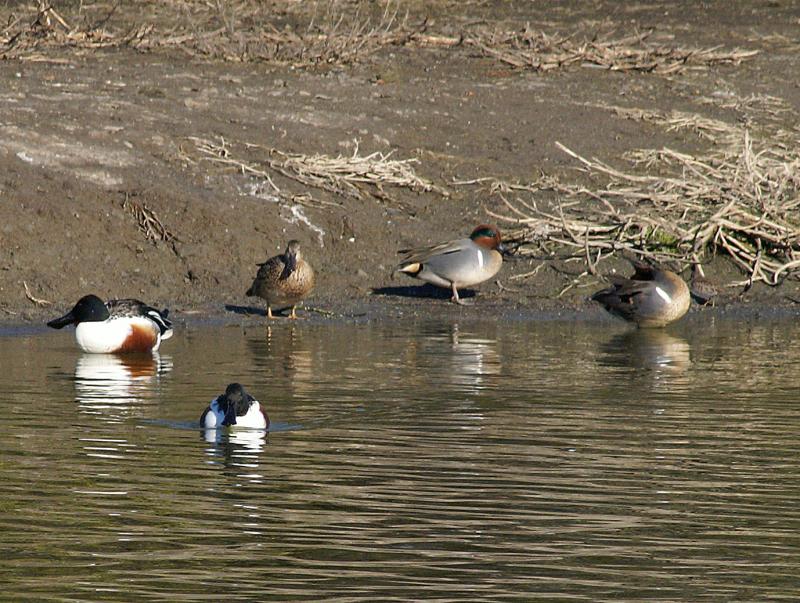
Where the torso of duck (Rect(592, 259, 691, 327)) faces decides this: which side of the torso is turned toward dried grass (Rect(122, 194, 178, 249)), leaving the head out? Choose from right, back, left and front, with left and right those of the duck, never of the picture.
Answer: back

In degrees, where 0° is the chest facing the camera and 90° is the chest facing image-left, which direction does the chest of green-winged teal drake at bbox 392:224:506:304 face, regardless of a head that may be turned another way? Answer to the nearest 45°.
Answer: approximately 270°

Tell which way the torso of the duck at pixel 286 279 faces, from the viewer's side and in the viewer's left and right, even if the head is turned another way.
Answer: facing the viewer and to the right of the viewer

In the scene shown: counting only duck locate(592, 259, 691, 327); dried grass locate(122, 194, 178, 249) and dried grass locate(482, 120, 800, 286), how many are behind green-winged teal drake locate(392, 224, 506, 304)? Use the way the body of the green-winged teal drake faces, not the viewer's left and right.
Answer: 1

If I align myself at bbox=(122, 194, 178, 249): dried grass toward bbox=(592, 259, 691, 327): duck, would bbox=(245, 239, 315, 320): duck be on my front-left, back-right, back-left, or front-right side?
front-right

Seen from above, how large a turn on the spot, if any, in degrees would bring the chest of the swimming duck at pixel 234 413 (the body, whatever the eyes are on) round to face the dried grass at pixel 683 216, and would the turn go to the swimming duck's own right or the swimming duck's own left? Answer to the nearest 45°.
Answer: approximately 135° to the swimming duck's own left

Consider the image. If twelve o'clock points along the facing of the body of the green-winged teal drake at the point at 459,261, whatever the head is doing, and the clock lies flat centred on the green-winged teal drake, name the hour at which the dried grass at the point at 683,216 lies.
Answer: The dried grass is roughly at 11 o'clock from the green-winged teal drake.

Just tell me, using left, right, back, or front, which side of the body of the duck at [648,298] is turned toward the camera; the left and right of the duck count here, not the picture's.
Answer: right

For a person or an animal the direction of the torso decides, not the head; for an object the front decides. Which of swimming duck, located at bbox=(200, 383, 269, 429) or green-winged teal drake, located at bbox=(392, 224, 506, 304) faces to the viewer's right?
the green-winged teal drake

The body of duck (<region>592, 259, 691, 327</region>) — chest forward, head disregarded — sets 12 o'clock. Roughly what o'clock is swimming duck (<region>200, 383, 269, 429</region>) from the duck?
The swimming duck is roughly at 4 o'clock from the duck.
